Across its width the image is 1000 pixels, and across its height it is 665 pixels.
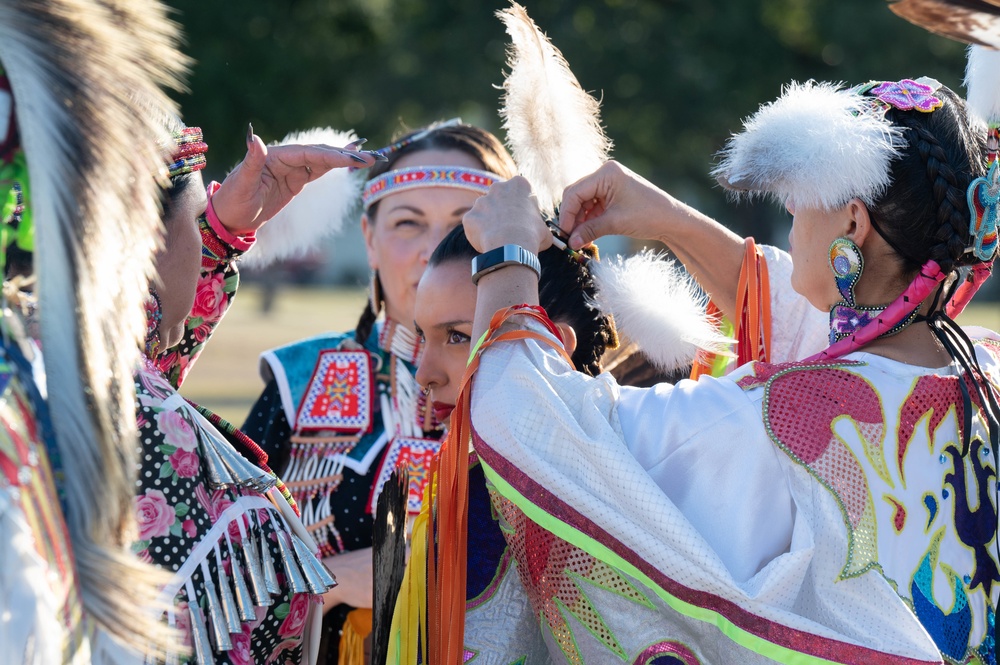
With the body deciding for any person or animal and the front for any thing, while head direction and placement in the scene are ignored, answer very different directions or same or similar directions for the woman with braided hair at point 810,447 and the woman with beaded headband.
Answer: very different directions

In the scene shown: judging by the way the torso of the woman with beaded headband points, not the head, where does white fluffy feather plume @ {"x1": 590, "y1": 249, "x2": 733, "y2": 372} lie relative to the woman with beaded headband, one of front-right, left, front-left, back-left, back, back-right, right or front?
front-left

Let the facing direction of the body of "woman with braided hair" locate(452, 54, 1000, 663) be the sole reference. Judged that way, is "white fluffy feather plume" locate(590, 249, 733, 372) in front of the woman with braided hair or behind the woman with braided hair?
in front

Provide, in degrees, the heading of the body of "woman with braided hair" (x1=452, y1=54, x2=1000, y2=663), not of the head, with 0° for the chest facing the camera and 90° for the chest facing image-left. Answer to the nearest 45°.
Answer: approximately 135°

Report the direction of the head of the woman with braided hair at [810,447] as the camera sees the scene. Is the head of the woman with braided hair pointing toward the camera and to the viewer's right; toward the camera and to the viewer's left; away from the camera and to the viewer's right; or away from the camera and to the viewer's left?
away from the camera and to the viewer's left

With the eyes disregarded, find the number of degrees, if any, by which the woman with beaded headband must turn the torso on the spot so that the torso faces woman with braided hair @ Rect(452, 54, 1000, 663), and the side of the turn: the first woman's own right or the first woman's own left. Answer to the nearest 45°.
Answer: approximately 45° to the first woman's own left

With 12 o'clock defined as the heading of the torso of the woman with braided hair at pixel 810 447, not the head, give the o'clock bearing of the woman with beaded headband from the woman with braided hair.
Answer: The woman with beaded headband is roughly at 12 o'clock from the woman with braided hair.

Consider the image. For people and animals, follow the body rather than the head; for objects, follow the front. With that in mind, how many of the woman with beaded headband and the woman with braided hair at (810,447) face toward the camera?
1
